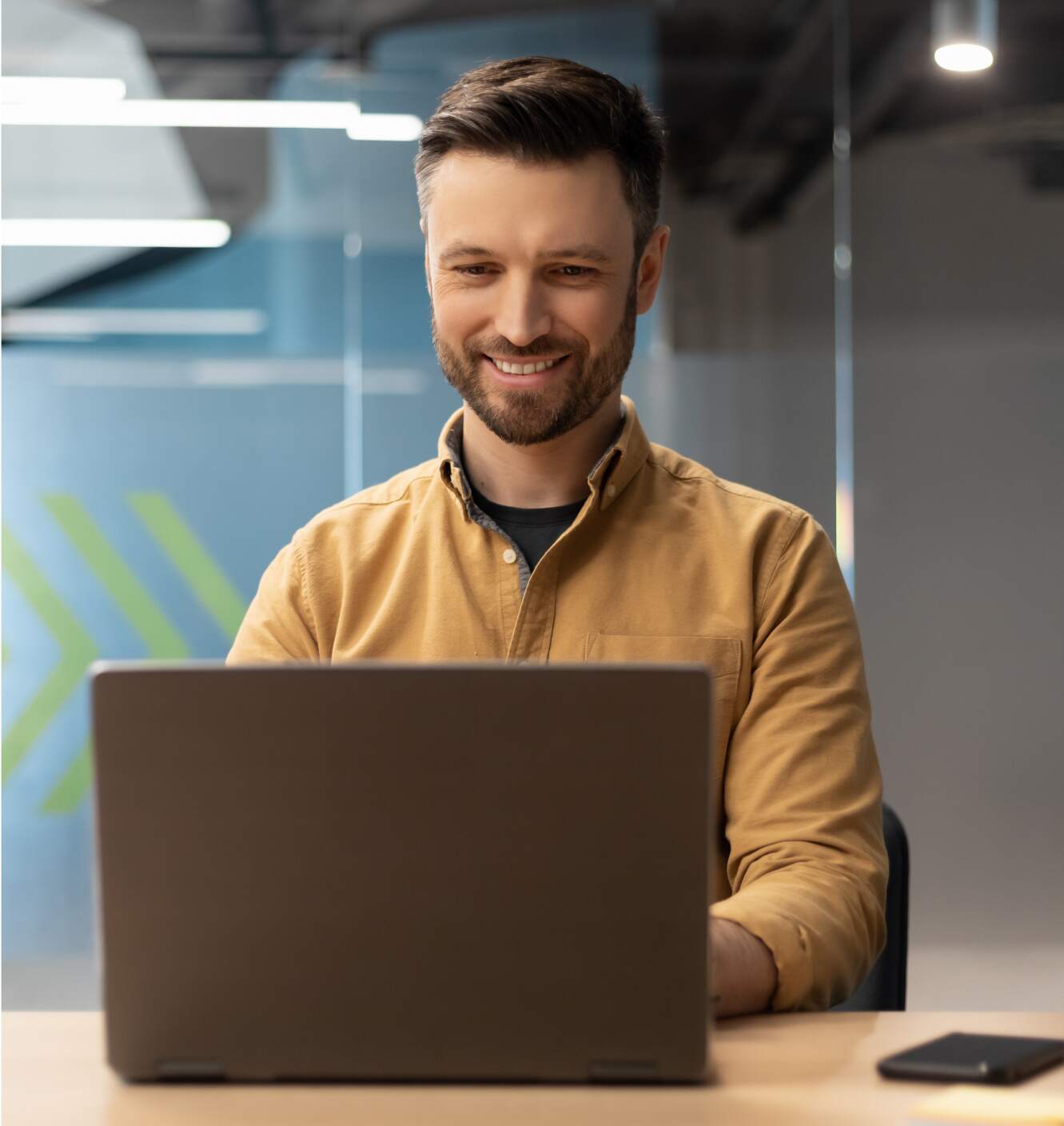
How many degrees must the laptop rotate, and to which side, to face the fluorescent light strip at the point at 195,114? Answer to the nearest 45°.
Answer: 0° — it already faces it

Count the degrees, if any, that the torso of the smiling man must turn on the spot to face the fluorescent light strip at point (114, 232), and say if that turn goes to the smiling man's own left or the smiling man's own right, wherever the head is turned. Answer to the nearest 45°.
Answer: approximately 135° to the smiling man's own right

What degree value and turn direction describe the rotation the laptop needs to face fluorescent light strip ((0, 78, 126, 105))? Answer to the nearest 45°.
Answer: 0° — it already faces it

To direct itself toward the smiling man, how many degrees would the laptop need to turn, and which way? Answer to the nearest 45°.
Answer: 0° — it already faces them

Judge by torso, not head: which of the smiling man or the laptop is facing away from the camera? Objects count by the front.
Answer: the laptop

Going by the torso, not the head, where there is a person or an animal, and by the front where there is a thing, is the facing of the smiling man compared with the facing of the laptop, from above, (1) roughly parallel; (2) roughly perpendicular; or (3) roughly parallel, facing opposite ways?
roughly parallel, facing opposite ways

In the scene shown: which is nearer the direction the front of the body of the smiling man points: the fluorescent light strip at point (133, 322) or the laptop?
the laptop

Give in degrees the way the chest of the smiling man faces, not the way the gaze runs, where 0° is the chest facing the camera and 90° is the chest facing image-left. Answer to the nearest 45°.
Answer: approximately 0°

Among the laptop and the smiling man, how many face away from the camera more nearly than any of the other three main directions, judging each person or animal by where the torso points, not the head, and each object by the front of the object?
1

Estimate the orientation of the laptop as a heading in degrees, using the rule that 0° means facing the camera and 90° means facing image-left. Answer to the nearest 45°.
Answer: approximately 180°

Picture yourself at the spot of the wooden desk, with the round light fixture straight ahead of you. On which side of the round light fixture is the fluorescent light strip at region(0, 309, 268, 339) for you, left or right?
left

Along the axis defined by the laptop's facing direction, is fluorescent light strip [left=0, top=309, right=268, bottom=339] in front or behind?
in front

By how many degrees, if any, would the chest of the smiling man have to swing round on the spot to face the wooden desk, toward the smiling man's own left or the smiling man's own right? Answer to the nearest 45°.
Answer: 0° — they already face it
